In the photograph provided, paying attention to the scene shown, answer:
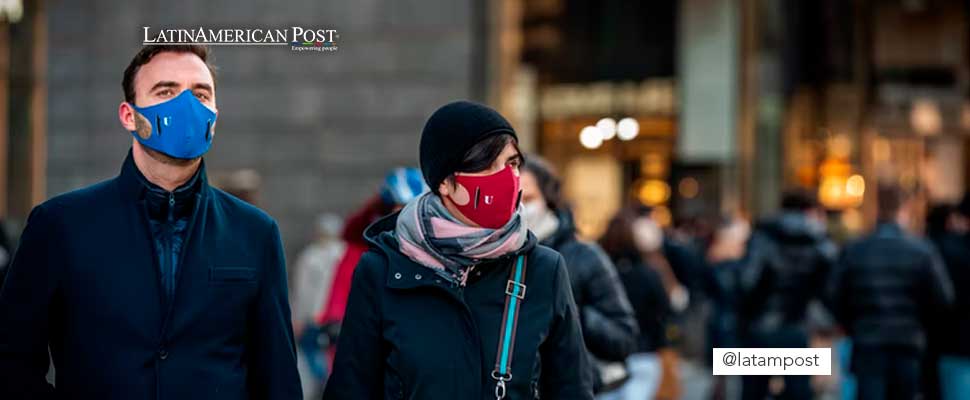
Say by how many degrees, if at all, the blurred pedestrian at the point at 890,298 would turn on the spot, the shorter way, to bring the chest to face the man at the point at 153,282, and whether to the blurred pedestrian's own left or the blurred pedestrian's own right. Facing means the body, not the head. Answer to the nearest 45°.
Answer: approximately 180°

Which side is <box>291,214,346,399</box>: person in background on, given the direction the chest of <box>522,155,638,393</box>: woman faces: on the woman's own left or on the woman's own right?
on the woman's own right

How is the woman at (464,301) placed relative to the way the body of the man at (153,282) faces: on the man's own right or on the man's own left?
on the man's own left

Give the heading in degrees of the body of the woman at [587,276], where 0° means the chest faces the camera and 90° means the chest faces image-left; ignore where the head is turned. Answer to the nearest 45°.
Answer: approximately 45°

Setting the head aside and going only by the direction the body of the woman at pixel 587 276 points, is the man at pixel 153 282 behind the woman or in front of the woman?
in front

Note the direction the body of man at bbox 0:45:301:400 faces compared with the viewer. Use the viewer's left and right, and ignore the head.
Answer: facing the viewer

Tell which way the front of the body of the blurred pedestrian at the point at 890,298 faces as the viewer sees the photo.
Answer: away from the camera

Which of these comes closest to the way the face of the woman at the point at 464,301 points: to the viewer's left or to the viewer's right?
to the viewer's right

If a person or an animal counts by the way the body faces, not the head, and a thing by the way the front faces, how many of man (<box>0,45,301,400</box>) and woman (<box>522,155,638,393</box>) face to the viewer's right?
0

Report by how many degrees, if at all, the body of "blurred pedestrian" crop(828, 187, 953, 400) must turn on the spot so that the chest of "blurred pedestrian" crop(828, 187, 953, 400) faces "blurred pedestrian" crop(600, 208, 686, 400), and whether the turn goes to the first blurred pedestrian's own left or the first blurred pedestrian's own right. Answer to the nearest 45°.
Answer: approximately 90° to the first blurred pedestrian's own left
